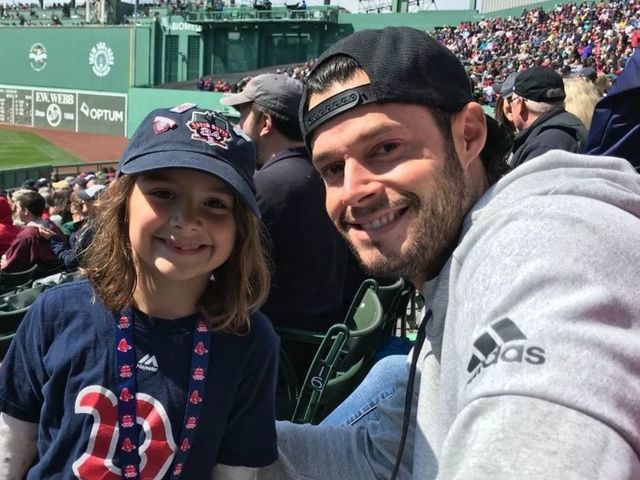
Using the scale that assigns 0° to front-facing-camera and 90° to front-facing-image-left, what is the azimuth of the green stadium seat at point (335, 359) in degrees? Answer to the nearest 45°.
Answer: approximately 135°

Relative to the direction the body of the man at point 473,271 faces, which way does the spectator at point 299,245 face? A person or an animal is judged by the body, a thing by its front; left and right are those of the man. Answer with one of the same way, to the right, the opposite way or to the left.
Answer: to the right

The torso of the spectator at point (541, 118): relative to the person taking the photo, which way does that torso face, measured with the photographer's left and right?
facing away from the viewer and to the left of the viewer

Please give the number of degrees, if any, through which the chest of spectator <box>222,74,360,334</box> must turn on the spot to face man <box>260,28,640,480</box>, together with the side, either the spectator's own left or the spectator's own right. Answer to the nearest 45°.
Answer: approximately 135° to the spectator's own left

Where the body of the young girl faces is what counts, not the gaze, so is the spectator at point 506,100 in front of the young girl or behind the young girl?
behind

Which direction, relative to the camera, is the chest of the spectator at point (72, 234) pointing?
to the viewer's left

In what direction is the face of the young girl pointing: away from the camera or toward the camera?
toward the camera

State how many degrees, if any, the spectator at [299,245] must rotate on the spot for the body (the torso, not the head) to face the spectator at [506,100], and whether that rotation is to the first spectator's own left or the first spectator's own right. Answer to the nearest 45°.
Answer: approximately 90° to the first spectator's own right

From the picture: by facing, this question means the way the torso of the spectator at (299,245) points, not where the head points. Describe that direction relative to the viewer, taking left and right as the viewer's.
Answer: facing away from the viewer and to the left of the viewer

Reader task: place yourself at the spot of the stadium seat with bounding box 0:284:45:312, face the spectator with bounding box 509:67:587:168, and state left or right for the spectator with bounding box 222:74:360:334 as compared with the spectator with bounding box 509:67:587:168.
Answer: right

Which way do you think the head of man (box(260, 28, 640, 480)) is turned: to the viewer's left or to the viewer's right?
to the viewer's left

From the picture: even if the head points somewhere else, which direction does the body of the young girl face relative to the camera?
toward the camera

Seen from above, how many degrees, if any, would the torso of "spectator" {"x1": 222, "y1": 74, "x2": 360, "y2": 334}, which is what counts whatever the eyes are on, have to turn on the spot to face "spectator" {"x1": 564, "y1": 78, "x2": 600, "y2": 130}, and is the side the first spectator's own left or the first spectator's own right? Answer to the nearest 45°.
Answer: approximately 90° to the first spectator's own right

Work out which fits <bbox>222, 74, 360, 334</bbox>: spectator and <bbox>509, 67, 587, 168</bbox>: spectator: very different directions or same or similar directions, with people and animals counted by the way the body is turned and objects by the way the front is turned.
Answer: same or similar directions

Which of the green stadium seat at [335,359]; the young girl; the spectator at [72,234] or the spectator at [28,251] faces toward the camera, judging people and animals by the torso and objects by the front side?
the young girl

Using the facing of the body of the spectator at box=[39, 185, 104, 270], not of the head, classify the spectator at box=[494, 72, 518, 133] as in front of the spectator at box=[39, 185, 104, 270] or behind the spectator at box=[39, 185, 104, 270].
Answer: behind

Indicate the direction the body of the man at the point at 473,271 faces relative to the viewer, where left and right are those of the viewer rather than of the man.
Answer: facing the viewer and to the left of the viewer

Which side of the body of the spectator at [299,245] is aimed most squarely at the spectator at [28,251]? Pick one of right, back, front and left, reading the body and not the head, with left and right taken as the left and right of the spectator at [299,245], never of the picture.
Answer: front

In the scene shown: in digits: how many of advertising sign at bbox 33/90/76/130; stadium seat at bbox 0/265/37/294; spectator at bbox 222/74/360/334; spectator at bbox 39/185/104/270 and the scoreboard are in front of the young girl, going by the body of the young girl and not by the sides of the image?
0
